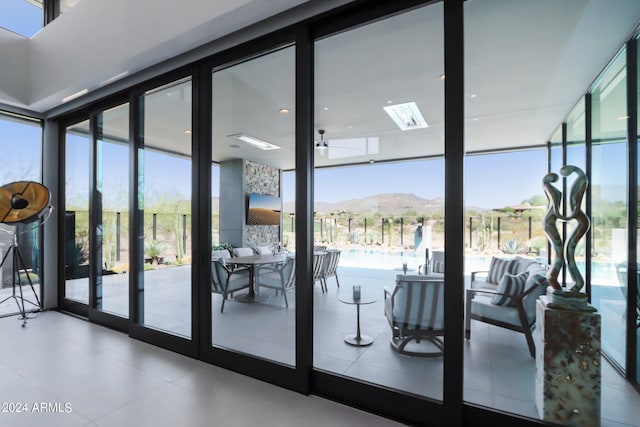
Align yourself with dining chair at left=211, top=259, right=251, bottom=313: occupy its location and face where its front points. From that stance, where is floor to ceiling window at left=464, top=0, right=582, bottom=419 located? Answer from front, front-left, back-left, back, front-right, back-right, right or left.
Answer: right

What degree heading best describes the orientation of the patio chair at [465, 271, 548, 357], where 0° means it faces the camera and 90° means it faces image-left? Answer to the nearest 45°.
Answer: approximately 135°

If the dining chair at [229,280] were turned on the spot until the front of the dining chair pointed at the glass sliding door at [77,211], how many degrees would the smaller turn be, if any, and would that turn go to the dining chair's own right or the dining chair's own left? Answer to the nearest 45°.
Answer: approximately 90° to the dining chair's own left

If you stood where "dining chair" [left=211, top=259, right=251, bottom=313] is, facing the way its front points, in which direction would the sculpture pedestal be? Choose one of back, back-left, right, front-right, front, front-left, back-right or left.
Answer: right

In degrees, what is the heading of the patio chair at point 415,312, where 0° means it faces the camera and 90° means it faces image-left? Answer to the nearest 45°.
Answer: approximately 180°

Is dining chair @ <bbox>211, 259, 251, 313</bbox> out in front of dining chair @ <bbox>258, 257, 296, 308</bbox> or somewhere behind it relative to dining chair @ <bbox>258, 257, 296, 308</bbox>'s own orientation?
in front

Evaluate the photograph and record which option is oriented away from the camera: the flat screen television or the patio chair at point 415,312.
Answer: the patio chair

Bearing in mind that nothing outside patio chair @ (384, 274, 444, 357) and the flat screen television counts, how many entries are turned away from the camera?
1

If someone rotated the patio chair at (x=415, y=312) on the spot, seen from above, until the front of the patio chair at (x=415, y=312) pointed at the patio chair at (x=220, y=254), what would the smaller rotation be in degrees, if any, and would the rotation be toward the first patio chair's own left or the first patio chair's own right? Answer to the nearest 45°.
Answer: approximately 90° to the first patio chair's own left

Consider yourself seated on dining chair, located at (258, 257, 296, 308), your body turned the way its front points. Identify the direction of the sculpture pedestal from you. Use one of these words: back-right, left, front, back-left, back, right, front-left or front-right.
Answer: back

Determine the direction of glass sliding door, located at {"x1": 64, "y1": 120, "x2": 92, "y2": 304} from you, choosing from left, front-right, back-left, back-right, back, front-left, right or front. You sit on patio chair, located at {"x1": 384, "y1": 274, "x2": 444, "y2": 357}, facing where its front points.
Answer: left

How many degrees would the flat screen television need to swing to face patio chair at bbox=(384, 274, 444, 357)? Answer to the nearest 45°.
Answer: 0° — it already faces it
